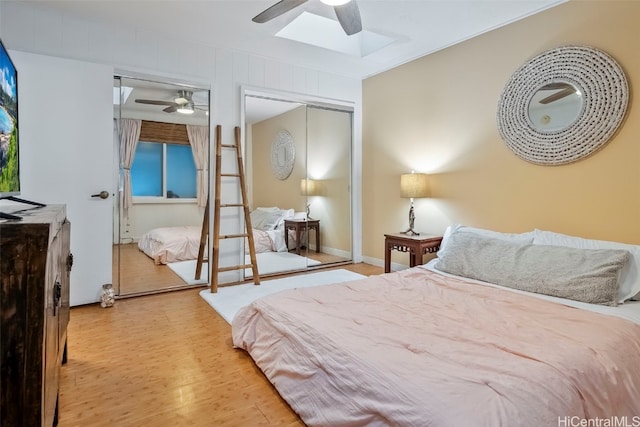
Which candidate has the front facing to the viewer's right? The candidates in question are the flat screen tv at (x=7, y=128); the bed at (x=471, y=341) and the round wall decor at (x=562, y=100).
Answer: the flat screen tv

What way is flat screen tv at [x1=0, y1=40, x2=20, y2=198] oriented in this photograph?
to the viewer's right

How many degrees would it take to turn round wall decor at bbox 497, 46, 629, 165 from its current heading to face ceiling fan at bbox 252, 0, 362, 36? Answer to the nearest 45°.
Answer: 0° — it already faces it

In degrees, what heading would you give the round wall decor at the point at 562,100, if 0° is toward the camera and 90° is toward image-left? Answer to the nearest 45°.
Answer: approximately 45°

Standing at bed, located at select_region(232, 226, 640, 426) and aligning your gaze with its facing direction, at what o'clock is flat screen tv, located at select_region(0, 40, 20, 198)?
The flat screen tv is roughly at 1 o'clock from the bed.

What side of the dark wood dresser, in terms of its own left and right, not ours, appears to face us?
right

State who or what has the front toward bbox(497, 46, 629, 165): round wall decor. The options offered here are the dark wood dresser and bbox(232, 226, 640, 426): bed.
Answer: the dark wood dresser

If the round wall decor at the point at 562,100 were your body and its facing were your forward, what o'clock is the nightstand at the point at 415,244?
The nightstand is roughly at 2 o'clock from the round wall decor.

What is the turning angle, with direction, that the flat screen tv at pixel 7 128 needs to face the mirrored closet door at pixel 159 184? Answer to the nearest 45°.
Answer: approximately 45° to its left

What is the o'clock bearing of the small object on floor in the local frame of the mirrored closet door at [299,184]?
The small object on floor is roughly at 3 o'clock from the mirrored closet door.

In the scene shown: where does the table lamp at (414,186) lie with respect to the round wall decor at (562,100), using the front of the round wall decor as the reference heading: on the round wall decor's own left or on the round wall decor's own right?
on the round wall decor's own right

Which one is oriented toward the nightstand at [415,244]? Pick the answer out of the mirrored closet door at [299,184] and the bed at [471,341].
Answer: the mirrored closet door

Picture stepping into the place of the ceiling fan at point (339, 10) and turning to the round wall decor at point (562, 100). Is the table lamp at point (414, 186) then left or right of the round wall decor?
left
